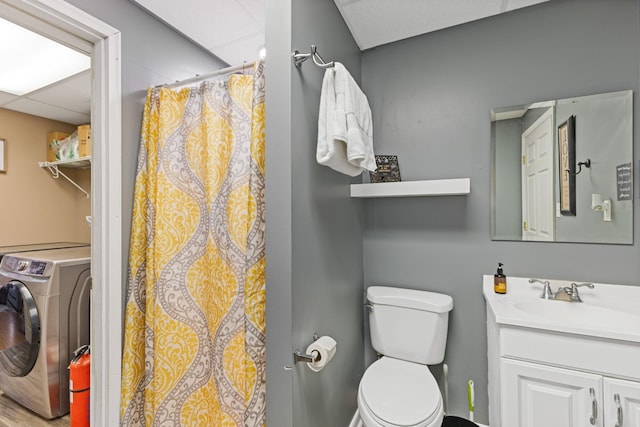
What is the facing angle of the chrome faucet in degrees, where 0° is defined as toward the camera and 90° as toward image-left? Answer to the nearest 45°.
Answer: approximately 45°

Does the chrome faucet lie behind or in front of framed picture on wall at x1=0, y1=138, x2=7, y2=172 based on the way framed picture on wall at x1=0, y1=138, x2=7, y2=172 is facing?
in front

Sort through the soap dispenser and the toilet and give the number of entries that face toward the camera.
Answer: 2

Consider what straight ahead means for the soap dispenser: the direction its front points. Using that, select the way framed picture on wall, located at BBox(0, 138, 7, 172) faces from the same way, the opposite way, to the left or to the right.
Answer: to the left

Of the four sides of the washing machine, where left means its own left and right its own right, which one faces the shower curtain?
left

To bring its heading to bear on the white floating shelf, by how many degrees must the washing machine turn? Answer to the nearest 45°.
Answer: approximately 90° to its left

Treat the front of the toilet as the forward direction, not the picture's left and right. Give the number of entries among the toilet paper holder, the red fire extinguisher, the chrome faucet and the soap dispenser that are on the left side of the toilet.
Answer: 2
